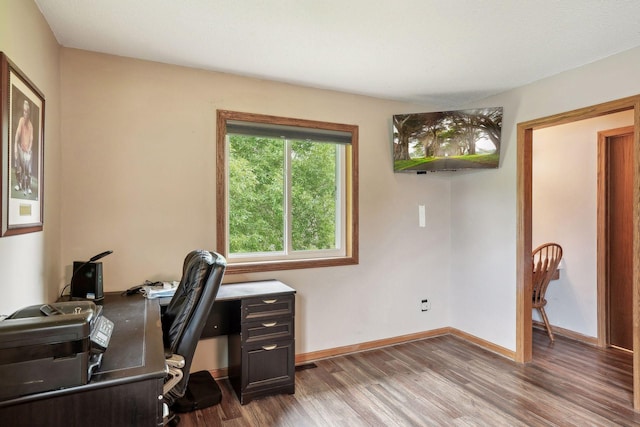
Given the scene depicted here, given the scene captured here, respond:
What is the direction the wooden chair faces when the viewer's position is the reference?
facing away from the viewer and to the left of the viewer

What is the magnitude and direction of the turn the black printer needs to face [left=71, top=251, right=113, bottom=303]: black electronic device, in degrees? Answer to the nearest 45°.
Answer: approximately 90° to its left

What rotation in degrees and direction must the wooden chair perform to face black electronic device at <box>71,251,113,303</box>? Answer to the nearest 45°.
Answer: approximately 90° to its left

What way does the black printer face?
to the viewer's right

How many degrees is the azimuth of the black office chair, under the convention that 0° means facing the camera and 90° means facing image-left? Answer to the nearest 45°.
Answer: approximately 90°

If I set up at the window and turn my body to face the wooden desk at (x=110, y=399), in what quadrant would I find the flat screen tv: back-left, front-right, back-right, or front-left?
back-left

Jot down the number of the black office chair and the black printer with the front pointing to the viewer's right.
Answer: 1

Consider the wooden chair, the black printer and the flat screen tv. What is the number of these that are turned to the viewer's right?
1
